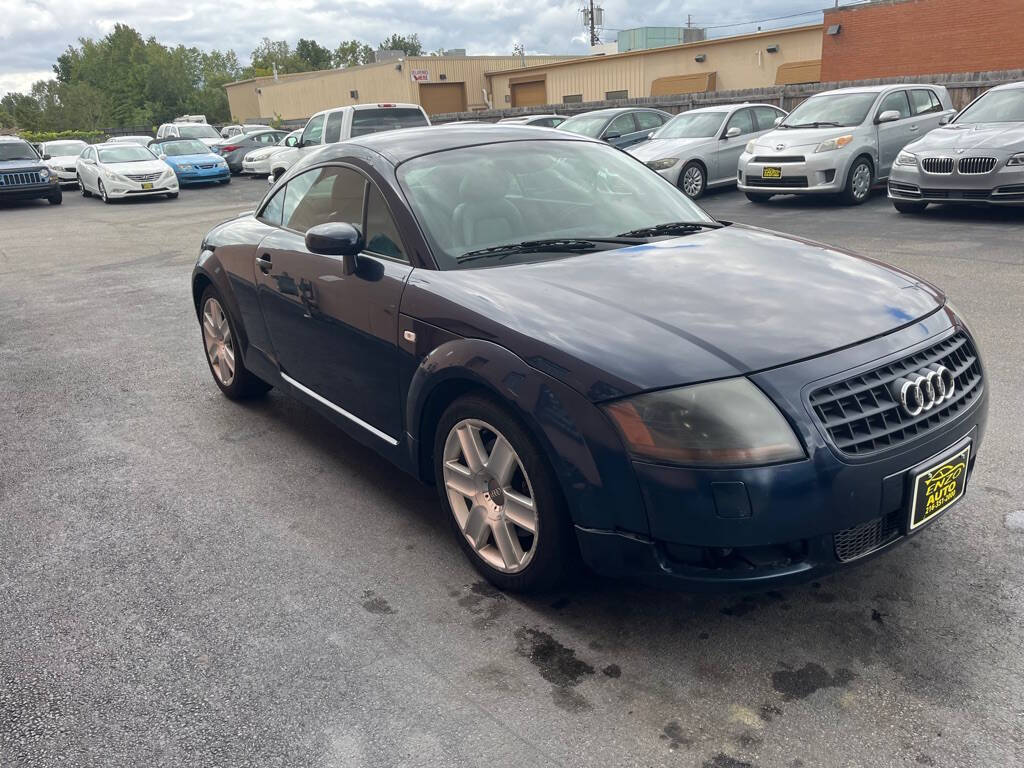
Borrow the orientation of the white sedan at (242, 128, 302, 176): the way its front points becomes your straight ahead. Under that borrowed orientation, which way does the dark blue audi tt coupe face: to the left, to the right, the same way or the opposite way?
to the left

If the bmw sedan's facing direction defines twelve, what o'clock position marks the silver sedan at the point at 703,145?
The silver sedan is roughly at 3 o'clock from the bmw sedan.

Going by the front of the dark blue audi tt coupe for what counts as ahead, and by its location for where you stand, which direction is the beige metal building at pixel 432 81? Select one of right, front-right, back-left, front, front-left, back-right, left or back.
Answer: back-left

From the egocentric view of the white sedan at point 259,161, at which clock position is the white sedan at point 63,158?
the white sedan at point 63,158 is roughly at 2 o'clock from the white sedan at point 259,161.

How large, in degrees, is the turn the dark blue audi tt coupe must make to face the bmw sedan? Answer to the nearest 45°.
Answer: approximately 90° to its left

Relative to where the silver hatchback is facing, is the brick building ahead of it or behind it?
behind

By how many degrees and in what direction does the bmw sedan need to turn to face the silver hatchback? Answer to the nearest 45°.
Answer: approximately 90° to its right

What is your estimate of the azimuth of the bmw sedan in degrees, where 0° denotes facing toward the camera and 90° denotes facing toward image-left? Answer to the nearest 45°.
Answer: approximately 45°

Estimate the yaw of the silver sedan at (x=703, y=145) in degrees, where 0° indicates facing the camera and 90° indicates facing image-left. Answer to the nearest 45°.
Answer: approximately 45°

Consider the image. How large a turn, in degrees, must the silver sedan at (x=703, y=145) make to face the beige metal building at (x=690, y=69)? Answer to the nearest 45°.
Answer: approximately 135° to its right

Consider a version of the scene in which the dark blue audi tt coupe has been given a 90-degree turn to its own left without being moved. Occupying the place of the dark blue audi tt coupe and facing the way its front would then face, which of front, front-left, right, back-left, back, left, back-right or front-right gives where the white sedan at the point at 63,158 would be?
left
